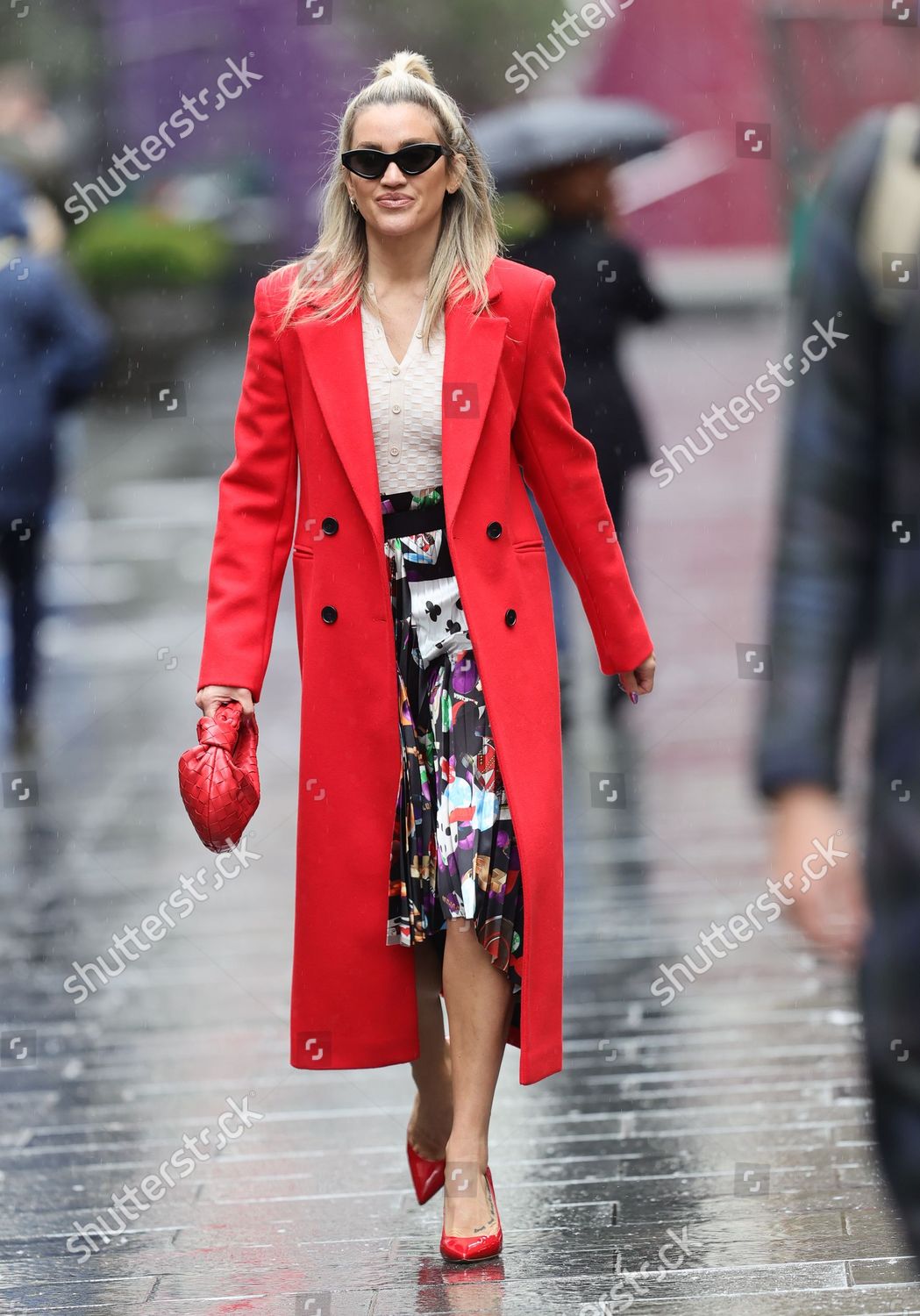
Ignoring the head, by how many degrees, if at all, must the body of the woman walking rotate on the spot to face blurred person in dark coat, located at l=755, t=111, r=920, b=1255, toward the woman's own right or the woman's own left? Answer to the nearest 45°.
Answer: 0° — they already face them

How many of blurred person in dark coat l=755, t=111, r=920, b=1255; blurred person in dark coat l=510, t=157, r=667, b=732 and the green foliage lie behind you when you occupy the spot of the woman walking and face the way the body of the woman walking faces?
2

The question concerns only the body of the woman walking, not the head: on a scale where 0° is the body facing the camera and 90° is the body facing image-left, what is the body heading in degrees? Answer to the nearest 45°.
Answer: approximately 0°

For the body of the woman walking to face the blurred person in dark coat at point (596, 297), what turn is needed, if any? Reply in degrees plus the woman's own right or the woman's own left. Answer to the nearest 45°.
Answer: approximately 180°
